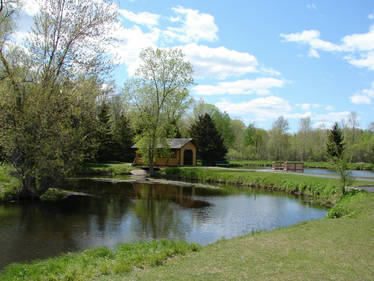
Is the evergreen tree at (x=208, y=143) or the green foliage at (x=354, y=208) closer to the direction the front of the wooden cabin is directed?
the green foliage

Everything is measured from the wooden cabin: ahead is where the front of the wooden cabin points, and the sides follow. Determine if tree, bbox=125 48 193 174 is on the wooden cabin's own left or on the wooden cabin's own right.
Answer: on the wooden cabin's own right

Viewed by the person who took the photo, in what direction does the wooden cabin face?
facing the viewer and to the right of the viewer

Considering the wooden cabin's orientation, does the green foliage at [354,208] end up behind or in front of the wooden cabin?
in front

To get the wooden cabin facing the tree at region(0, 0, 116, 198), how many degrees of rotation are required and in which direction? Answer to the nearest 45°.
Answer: approximately 45° to its right

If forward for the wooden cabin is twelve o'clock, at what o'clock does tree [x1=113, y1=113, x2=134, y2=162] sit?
The tree is roughly at 6 o'clock from the wooden cabin.

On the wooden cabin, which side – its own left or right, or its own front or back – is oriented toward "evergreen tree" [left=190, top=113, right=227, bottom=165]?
left

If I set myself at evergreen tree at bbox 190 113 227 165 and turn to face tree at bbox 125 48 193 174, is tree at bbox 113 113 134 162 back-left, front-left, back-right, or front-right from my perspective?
front-right
